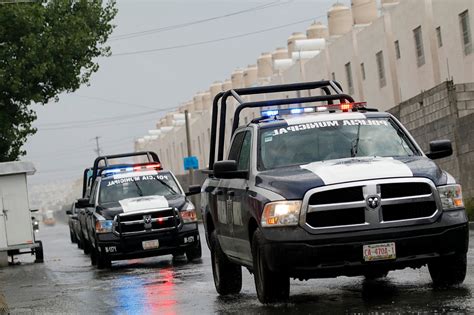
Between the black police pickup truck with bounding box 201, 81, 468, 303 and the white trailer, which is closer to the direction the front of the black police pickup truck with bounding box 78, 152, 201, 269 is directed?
the black police pickup truck

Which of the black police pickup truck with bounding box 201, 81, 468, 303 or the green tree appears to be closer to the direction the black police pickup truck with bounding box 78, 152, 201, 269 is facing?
the black police pickup truck

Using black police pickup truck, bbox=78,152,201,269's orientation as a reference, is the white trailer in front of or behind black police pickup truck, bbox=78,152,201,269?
behind

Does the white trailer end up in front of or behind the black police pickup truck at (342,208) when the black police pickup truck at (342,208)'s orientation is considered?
behind
